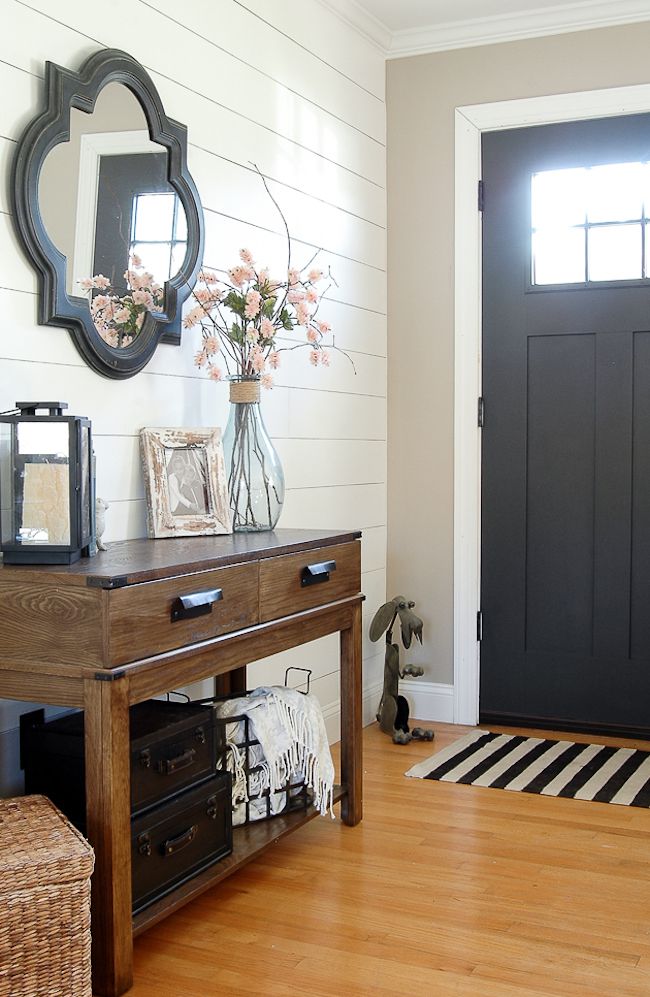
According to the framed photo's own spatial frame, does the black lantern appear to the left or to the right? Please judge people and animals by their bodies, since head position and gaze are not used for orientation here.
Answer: on its right

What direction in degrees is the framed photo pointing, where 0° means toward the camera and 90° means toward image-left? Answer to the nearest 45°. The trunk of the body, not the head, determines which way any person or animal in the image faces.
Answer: approximately 315°

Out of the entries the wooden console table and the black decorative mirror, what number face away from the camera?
0

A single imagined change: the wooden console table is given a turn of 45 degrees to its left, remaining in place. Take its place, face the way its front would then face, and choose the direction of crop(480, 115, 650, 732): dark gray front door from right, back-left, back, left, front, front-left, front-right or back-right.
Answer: front-left

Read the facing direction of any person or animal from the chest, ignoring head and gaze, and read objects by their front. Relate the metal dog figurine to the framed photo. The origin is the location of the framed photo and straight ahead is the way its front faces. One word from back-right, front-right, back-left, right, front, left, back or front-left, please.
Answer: left

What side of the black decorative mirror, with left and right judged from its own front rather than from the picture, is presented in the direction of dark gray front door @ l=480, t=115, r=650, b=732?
left

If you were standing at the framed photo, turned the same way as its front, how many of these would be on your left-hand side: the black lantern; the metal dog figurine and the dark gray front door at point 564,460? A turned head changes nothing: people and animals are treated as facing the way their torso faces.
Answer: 2

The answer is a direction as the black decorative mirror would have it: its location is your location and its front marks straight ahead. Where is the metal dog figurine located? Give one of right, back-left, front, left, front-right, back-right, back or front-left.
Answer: left

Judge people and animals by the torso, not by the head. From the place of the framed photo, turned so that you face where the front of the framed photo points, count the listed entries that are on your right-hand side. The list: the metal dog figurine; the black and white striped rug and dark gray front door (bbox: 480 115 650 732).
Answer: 0

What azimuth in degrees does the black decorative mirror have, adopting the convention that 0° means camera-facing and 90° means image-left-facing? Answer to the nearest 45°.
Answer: approximately 315°

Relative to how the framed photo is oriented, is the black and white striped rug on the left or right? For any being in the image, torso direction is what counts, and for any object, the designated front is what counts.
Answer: on its left

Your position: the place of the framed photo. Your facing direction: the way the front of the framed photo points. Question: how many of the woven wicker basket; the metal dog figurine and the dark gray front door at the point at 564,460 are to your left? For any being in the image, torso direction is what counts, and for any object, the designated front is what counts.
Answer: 2
